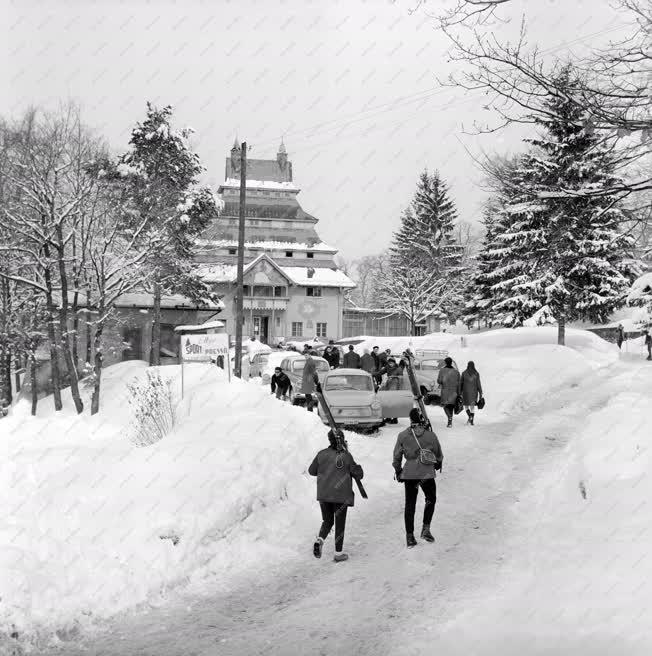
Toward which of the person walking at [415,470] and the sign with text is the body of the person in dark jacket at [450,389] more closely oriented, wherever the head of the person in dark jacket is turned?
the sign with text

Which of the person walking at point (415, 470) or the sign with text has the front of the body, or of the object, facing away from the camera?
the person walking

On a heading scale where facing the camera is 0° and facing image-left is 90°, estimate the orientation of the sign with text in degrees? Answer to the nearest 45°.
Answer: approximately 0°

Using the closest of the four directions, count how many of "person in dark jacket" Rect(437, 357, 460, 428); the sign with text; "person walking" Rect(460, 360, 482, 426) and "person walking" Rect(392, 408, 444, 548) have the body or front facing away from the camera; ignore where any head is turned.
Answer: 3

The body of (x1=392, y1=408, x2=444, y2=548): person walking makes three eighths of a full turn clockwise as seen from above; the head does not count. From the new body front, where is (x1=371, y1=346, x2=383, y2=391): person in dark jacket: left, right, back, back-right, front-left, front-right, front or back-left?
back-left

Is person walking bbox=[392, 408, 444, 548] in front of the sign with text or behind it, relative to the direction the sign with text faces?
in front

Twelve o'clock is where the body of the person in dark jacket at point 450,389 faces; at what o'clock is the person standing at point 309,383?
The person standing is roughly at 9 o'clock from the person in dark jacket.

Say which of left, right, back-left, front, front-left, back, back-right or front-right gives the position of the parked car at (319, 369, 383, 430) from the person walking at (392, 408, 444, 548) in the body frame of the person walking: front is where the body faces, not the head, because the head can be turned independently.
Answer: front

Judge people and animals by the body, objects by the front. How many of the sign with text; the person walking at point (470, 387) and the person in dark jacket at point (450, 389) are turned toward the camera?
1

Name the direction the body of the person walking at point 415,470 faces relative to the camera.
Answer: away from the camera
